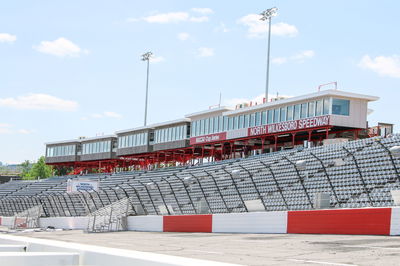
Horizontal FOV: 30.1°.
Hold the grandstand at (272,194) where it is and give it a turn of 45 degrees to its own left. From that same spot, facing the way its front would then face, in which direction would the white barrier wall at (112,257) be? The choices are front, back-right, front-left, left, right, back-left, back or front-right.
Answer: front

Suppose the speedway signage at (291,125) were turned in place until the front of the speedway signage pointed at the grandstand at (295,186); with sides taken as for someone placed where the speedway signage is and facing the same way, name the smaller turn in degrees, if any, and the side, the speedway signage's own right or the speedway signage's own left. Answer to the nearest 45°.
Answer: approximately 45° to the speedway signage's own left

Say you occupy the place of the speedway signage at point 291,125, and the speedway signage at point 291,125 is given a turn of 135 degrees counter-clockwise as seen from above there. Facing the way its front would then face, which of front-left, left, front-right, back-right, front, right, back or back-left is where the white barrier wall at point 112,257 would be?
right

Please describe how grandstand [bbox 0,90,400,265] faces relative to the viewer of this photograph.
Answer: facing the viewer and to the left of the viewer

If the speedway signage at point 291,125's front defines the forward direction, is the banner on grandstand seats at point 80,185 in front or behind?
in front

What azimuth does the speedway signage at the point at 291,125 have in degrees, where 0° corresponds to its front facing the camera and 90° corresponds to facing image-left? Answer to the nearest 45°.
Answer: approximately 45°
